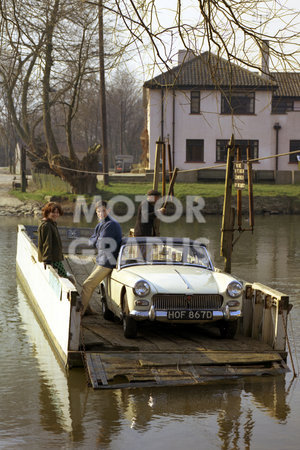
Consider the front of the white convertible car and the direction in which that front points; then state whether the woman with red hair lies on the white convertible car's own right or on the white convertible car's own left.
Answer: on the white convertible car's own right

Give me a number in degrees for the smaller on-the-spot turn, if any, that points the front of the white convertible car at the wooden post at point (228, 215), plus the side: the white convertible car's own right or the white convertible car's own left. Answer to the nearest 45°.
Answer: approximately 180°

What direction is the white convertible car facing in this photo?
toward the camera

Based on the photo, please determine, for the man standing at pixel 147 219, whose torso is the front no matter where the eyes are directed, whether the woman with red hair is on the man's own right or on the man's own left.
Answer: on the man's own right

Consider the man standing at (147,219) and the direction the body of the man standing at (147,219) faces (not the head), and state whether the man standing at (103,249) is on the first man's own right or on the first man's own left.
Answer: on the first man's own right
